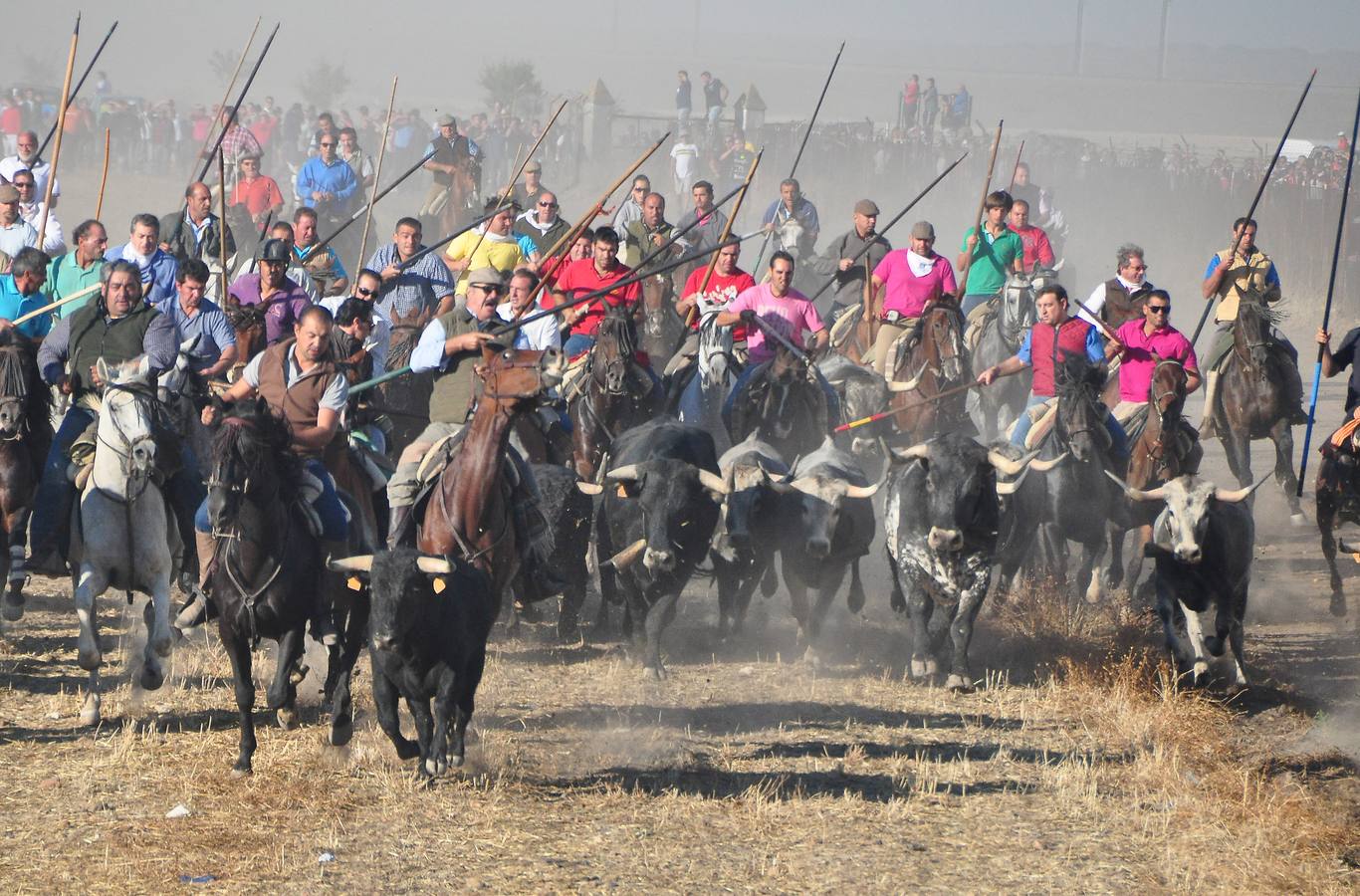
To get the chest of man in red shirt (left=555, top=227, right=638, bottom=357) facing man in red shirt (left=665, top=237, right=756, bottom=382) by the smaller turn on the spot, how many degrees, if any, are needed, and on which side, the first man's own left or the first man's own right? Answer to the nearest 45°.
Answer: approximately 135° to the first man's own left

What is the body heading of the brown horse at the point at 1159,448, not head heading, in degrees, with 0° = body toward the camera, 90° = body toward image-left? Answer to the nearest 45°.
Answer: approximately 0°

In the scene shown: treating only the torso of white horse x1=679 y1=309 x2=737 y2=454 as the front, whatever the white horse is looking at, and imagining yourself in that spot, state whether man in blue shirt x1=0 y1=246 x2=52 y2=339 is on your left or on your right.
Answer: on your right

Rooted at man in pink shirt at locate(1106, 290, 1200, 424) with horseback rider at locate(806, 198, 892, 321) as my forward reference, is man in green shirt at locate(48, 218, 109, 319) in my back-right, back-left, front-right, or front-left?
front-left

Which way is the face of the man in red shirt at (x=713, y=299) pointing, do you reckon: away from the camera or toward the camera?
toward the camera

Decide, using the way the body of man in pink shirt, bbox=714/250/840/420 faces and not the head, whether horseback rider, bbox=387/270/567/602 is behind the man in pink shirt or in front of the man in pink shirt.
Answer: in front

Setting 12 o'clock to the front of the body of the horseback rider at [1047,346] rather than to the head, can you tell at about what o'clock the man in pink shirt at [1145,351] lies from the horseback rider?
The man in pink shirt is roughly at 9 o'clock from the horseback rider.

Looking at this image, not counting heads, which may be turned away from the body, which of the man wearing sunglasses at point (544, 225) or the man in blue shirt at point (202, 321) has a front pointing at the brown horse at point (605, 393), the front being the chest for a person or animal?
the man wearing sunglasses

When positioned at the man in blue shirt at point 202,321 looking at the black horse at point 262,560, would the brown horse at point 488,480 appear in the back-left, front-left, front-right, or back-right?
front-left

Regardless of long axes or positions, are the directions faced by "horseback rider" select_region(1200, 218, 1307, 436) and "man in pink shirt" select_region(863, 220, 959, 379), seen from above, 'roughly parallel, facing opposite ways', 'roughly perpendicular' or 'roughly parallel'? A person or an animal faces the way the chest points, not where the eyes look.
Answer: roughly parallel

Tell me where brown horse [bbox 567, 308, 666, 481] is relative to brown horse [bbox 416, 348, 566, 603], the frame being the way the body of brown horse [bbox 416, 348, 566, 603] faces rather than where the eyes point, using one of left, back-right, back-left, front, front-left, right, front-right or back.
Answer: back-left

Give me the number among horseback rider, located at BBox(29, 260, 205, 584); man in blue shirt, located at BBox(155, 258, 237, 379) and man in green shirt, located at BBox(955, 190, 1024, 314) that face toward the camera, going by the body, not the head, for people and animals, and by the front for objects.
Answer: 3

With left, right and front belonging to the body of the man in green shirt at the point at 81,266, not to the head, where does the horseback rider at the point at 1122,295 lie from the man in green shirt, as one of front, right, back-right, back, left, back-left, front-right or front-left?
front-left

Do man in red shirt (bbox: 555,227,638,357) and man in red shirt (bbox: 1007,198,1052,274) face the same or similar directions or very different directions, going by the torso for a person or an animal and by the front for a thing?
same or similar directions

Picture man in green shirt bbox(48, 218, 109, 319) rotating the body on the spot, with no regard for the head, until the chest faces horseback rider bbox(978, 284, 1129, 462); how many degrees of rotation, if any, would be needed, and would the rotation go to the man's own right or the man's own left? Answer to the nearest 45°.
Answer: approximately 45° to the man's own left

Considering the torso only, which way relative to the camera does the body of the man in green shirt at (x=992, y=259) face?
toward the camera

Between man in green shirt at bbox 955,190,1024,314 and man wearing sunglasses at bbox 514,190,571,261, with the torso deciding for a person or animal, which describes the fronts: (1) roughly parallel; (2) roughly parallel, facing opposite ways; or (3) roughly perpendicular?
roughly parallel

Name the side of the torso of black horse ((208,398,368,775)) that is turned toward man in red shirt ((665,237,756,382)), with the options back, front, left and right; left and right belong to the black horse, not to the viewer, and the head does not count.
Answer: back

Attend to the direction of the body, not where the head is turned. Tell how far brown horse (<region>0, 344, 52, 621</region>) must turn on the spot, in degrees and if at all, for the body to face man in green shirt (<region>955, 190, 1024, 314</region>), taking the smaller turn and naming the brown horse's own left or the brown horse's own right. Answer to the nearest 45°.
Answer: approximately 135° to the brown horse's own left

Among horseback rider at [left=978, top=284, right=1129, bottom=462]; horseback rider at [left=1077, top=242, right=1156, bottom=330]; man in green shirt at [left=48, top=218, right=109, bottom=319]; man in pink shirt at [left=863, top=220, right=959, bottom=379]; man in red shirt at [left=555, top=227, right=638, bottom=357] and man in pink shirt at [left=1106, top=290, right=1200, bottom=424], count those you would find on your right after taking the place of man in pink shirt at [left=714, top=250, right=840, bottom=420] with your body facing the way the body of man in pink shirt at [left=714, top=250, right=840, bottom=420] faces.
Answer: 2
